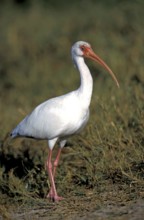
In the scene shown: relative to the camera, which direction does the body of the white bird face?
to the viewer's right
